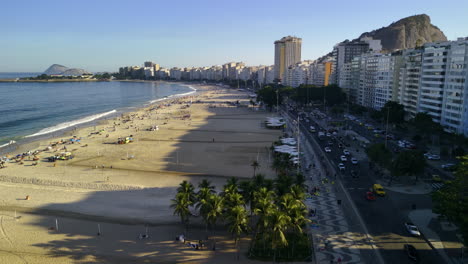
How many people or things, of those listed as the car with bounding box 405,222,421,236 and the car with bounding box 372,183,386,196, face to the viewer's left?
0

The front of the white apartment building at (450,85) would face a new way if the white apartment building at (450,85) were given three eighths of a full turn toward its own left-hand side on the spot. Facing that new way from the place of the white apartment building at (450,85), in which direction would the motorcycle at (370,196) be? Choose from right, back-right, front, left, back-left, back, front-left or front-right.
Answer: right

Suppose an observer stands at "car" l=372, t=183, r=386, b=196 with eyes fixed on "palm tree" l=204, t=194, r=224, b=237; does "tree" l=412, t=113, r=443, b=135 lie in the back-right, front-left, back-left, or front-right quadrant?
back-right

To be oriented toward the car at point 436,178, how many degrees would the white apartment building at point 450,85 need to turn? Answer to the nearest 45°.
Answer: approximately 45° to its left

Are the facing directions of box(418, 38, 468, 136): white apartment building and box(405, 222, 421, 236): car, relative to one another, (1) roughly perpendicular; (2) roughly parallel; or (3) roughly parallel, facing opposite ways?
roughly perpendicular

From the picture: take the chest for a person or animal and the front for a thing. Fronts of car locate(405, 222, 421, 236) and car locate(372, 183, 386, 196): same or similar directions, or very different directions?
same or similar directions

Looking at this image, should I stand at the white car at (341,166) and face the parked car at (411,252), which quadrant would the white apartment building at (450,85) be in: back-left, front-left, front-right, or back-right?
back-left

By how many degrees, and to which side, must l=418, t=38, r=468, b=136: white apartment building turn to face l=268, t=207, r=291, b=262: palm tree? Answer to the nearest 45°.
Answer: approximately 45° to its left

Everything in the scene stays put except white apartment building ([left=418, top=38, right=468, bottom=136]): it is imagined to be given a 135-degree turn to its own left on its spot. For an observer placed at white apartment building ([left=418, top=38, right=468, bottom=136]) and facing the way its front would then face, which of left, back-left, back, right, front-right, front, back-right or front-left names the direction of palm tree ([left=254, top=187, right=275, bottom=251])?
right

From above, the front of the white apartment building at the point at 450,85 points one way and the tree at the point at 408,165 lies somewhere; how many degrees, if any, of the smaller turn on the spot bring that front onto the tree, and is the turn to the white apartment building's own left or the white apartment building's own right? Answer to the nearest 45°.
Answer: approximately 45° to the white apartment building's own left

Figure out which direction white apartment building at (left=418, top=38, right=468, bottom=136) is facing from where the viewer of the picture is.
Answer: facing the viewer and to the left of the viewer
